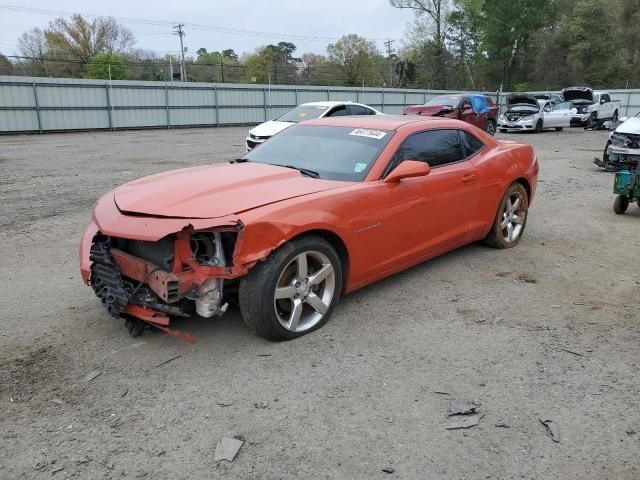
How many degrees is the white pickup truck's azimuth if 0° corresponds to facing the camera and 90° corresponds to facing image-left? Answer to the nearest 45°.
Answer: approximately 45°

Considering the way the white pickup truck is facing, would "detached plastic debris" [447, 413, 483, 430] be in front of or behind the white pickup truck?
in front

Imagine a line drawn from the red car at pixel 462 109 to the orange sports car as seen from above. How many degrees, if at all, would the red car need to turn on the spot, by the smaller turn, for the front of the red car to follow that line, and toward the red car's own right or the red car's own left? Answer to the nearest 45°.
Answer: approximately 45° to the red car's own left

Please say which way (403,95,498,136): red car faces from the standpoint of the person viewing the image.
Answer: facing the viewer and to the left of the viewer

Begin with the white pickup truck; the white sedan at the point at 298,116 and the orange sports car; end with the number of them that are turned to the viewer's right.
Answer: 0

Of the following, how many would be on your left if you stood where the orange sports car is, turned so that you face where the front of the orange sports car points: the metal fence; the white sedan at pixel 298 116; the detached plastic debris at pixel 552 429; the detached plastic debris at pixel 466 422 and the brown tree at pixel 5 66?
2

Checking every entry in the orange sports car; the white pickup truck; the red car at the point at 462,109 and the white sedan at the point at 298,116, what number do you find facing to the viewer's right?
0

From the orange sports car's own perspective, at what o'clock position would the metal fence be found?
The metal fence is roughly at 4 o'clock from the orange sports car.

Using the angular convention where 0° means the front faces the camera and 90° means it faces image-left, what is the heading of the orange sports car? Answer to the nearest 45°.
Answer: approximately 45°

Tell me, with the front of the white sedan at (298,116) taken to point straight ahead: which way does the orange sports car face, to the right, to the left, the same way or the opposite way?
the same way

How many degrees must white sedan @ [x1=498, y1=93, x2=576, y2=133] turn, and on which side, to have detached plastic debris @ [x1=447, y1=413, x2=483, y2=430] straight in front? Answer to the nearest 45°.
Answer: approximately 45° to its left

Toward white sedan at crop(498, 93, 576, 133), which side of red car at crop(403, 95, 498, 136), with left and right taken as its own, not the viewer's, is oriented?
back

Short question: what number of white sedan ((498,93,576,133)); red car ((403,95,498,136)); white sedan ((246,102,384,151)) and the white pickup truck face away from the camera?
0

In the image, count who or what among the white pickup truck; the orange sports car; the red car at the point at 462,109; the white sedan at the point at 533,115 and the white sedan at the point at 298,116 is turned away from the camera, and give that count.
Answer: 0

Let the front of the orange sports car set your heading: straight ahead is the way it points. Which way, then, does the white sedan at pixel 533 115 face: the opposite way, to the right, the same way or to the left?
the same way

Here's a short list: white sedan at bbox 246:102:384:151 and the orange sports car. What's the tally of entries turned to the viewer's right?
0
